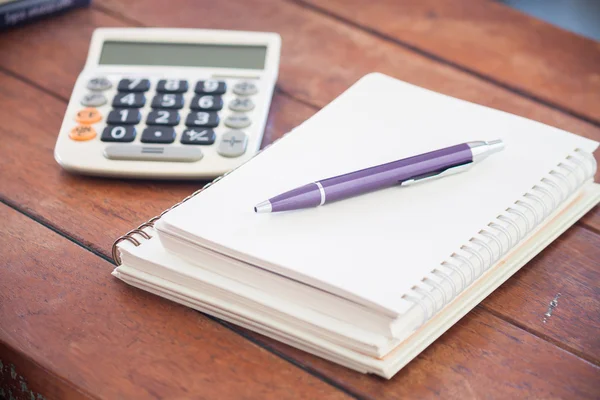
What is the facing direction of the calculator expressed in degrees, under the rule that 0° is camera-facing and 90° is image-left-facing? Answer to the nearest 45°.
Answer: approximately 0°
